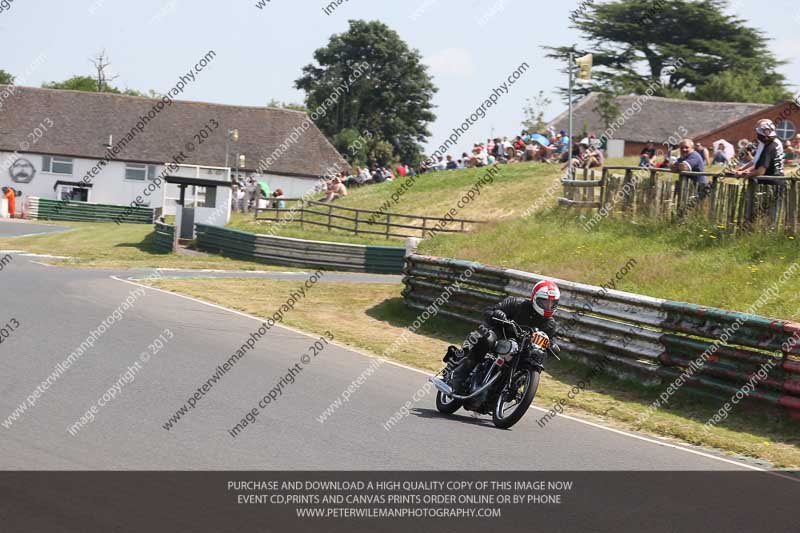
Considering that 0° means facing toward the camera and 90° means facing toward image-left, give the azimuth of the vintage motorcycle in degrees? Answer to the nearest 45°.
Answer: approximately 315°

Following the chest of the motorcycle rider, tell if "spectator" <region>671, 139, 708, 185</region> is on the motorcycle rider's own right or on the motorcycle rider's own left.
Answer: on the motorcycle rider's own left

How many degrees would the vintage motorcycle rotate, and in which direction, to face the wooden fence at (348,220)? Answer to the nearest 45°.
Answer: approximately 135° to its left

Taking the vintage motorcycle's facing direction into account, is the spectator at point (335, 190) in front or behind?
behind

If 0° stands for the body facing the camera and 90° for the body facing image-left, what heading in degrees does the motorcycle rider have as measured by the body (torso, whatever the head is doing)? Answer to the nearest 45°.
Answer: approximately 315°

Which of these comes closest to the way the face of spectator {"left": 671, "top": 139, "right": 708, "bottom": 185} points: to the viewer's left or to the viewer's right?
to the viewer's left

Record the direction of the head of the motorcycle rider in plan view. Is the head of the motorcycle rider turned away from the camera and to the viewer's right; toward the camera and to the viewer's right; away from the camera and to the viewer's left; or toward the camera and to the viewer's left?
toward the camera and to the viewer's right

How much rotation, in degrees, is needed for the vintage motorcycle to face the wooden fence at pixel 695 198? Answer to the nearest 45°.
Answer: approximately 135° to its left

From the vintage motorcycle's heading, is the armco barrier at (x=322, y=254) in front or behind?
behind

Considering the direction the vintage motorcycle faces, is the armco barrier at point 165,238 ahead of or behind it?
behind
